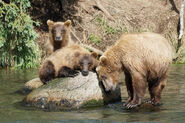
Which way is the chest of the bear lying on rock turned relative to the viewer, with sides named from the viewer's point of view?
facing the viewer and to the right of the viewer

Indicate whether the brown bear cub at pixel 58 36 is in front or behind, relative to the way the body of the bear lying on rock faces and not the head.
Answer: behind

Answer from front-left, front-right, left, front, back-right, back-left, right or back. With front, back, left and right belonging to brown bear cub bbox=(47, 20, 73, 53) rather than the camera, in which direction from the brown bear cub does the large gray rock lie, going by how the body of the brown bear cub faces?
front

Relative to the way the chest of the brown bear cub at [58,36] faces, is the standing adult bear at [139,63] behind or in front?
in front

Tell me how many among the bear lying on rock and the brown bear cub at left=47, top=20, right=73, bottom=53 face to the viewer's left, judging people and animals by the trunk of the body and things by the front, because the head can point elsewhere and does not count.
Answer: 0

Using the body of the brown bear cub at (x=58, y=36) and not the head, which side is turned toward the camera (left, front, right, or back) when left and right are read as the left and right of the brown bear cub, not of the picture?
front

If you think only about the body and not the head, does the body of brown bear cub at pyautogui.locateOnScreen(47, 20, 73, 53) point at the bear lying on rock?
yes
